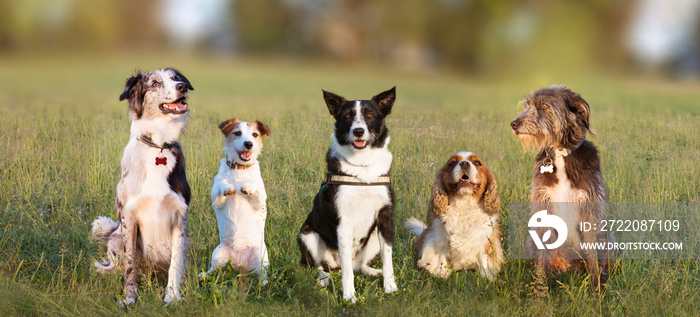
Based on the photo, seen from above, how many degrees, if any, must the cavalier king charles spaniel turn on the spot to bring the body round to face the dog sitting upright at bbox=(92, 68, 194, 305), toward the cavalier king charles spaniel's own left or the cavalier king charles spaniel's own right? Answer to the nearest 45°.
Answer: approximately 45° to the cavalier king charles spaniel's own right

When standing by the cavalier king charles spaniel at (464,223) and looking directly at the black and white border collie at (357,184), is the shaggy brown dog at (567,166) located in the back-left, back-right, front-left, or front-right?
back-left

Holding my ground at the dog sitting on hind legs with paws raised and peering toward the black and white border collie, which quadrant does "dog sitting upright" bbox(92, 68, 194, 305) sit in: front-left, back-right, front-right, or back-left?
back-right

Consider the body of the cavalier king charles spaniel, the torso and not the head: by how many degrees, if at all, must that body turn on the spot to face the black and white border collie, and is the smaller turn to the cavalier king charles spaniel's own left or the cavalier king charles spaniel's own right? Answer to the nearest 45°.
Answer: approximately 45° to the cavalier king charles spaniel's own right

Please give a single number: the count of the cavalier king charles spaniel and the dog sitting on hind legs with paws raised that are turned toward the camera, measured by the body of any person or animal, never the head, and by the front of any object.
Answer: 2

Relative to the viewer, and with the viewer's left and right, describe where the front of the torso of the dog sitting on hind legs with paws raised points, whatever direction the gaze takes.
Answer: facing the viewer

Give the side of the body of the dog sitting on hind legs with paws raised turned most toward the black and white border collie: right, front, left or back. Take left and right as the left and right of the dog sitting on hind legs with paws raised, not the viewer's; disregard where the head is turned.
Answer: left

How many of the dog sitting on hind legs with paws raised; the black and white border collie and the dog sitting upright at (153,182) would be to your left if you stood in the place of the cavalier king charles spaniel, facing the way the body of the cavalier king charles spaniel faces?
0

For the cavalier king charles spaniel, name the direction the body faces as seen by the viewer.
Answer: toward the camera

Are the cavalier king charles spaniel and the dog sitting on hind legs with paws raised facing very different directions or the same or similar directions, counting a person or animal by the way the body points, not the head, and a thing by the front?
same or similar directions

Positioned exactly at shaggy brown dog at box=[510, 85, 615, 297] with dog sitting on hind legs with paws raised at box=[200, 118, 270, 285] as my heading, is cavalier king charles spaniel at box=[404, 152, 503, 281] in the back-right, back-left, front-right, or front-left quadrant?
front-right

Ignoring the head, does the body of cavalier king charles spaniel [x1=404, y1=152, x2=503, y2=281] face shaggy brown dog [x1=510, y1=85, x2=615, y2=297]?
no

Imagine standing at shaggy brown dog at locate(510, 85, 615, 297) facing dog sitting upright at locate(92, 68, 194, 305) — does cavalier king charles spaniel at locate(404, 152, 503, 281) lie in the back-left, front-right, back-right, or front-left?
front-right

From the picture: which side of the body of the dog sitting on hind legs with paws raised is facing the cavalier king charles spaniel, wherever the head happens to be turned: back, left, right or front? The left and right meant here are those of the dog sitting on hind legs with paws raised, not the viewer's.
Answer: left

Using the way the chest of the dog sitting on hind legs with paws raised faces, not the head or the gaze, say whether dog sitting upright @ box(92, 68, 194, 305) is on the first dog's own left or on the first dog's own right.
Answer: on the first dog's own right

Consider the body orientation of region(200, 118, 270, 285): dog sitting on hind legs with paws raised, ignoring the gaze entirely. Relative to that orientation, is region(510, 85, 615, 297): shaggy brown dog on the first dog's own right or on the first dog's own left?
on the first dog's own left
